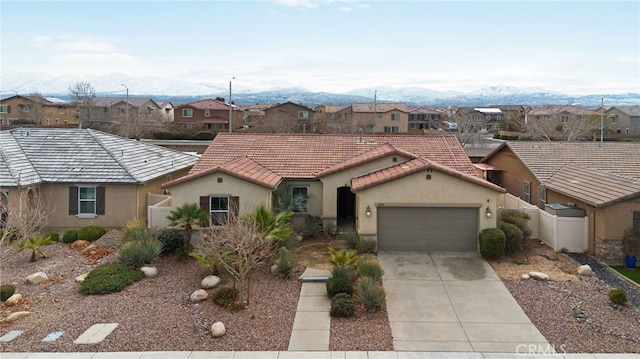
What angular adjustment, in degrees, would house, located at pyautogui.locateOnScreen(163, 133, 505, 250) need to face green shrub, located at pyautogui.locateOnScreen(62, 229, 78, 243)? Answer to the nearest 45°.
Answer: approximately 90° to its right

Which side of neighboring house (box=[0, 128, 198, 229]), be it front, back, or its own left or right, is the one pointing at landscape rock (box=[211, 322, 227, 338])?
front

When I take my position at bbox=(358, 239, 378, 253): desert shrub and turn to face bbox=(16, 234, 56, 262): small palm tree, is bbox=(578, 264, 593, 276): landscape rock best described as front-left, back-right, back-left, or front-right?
back-left

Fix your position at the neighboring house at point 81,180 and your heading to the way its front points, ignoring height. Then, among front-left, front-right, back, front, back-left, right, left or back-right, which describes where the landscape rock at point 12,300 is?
front

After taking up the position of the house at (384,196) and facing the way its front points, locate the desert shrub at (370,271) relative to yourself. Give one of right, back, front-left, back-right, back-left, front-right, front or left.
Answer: front

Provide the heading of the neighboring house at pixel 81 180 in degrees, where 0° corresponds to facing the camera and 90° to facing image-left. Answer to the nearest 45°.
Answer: approximately 0°

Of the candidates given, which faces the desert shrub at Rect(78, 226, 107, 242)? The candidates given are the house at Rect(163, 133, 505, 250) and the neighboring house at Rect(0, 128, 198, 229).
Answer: the neighboring house

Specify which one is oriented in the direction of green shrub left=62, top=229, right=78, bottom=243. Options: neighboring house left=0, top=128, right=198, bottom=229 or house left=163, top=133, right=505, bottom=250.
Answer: the neighboring house

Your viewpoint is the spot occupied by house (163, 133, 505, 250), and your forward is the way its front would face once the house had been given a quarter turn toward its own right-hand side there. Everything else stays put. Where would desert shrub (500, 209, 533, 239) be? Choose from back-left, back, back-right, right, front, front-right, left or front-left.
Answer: back

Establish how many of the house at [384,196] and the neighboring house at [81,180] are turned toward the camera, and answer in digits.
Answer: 2
